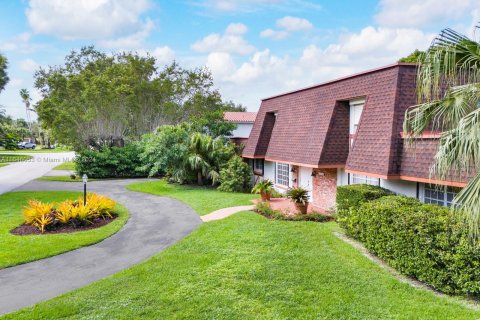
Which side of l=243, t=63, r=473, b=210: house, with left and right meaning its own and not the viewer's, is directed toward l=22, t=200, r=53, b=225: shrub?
front

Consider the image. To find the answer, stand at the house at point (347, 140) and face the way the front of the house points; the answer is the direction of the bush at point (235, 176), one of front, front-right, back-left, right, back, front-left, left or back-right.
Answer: right

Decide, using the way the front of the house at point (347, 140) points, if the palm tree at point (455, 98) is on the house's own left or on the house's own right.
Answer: on the house's own left

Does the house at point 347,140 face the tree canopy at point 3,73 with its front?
no

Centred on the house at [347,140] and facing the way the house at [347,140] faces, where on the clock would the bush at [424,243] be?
The bush is roughly at 10 o'clock from the house.

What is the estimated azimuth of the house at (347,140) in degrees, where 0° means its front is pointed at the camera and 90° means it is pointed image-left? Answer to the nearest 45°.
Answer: approximately 45°

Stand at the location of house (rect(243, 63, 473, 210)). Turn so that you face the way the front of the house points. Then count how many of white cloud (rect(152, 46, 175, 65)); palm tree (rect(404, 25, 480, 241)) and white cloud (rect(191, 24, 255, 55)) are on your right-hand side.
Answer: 2

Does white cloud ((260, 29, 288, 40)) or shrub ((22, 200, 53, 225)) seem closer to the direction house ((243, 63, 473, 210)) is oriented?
the shrub

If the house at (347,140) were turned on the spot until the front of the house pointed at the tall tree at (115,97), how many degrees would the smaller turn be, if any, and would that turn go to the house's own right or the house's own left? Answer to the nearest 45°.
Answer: approximately 90° to the house's own right

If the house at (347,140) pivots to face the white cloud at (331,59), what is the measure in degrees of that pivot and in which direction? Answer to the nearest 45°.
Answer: approximately 135° to its right
